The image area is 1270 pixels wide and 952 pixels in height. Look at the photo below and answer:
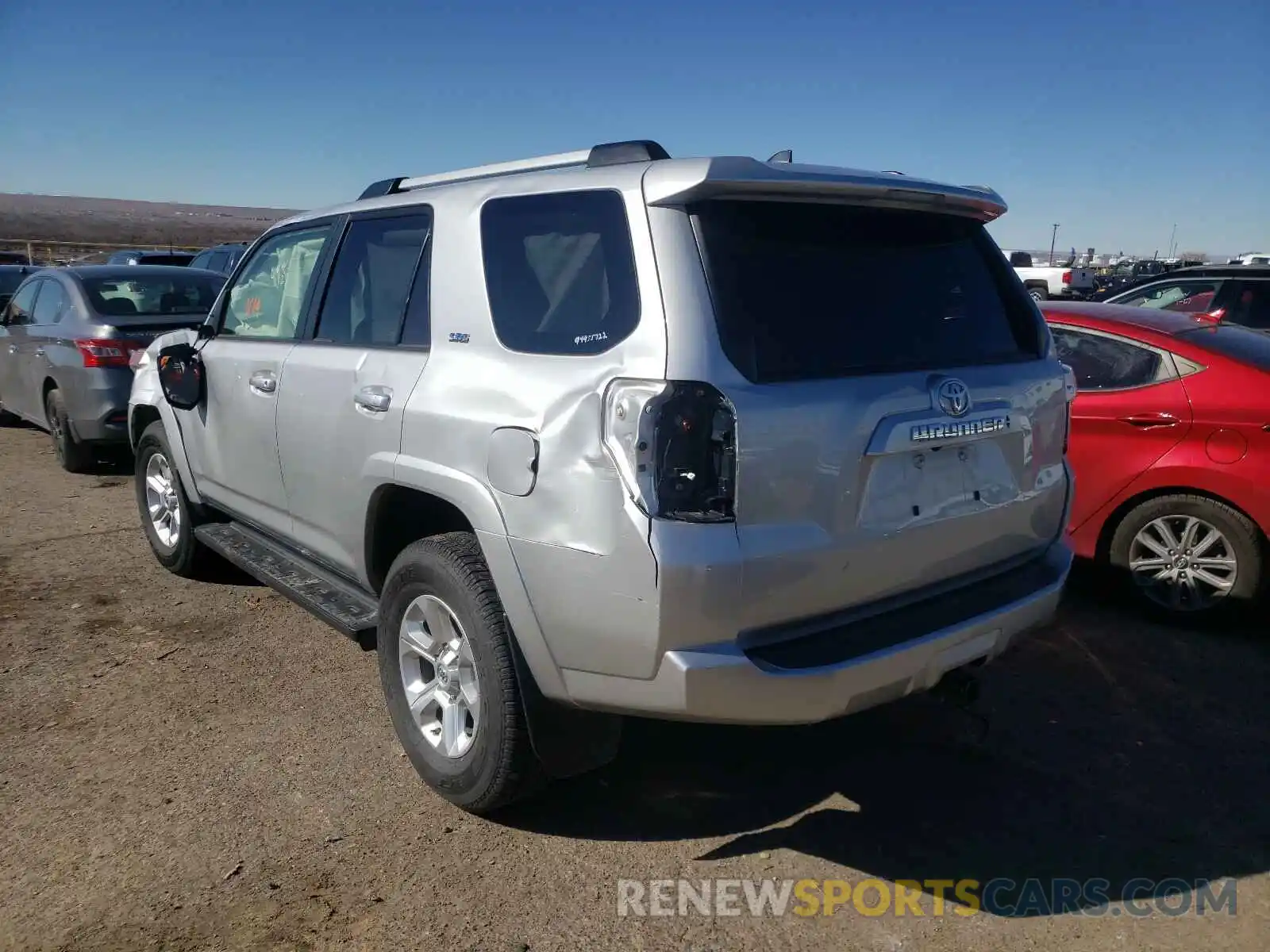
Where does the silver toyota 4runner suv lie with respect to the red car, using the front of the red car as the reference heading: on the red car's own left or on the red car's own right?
on the red car's own left

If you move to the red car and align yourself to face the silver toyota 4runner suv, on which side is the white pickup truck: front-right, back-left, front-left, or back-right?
back-right

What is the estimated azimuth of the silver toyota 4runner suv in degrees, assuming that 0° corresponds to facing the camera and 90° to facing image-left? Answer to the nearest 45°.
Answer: approximately 135°

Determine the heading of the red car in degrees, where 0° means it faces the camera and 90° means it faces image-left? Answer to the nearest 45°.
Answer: approximately 90°

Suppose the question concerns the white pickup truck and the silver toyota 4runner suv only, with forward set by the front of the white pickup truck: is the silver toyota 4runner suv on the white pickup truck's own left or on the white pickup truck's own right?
on the white pickup truck's own left

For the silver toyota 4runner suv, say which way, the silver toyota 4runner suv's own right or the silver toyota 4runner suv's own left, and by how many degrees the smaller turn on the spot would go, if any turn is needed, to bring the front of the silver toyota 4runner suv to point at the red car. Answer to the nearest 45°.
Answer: approximately 90° to the silver toyota 4runner suv's own right

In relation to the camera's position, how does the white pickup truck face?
facing away from the viewer and to the left of the viewer

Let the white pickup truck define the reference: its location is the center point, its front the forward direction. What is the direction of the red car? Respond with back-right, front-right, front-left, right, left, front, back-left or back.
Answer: back-left

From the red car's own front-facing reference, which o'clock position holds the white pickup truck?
The white pickup truck is roughly at 3 o'clock from the red car.

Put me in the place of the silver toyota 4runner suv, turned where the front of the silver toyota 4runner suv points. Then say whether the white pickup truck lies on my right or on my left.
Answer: on my right
